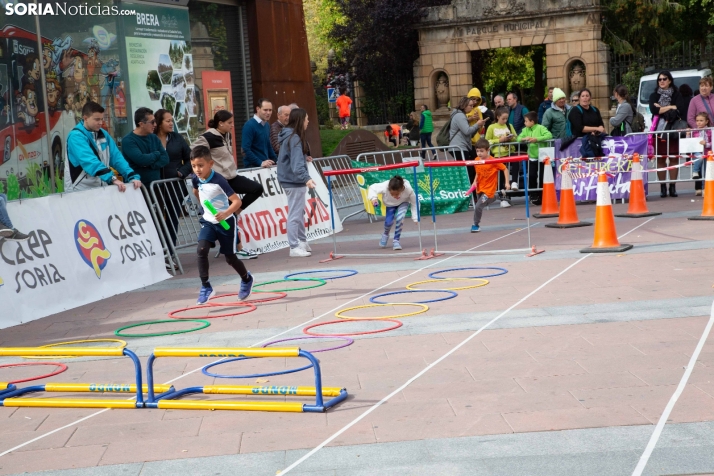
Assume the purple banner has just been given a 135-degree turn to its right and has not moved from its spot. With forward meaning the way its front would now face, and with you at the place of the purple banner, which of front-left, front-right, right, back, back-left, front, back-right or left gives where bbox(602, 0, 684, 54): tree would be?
front-right

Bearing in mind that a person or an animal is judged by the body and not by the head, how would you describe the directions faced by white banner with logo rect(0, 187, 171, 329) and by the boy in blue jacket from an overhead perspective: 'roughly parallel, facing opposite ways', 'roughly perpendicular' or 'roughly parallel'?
roughly parallel

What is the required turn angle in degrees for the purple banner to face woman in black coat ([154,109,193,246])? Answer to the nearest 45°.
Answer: approximately 45° to its right

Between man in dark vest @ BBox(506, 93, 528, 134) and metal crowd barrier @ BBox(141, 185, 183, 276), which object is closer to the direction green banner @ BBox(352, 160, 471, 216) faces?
the metal crowd barrier

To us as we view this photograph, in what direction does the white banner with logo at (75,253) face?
facing the viewer and to the right of the viewer

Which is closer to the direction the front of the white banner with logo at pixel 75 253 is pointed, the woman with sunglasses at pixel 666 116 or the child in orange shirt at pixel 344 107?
the woman with sunglasses

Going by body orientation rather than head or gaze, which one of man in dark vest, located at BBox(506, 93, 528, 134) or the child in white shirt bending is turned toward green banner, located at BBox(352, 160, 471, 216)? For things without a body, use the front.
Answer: the man in dark vest

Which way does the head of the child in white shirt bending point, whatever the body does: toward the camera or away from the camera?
toward the camera

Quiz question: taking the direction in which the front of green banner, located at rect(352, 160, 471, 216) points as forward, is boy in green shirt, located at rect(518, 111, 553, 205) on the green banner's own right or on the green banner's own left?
on the green banner's own left

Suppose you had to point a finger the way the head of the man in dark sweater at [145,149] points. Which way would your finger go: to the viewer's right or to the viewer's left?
to the viewer's right

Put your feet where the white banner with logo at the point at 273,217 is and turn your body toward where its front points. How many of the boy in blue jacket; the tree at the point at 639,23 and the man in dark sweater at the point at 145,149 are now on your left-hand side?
1

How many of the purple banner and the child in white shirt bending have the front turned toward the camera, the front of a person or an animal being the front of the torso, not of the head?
2

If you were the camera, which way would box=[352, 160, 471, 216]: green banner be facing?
facing the viewer

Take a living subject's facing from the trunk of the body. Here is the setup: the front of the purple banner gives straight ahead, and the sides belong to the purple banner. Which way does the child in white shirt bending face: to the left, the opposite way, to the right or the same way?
the same way

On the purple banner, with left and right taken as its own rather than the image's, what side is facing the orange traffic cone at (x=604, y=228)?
front

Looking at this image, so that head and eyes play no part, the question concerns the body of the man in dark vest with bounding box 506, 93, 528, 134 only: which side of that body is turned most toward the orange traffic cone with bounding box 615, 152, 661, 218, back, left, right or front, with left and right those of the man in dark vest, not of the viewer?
left

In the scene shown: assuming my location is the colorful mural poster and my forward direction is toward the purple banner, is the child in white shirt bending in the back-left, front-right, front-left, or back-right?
front-right
